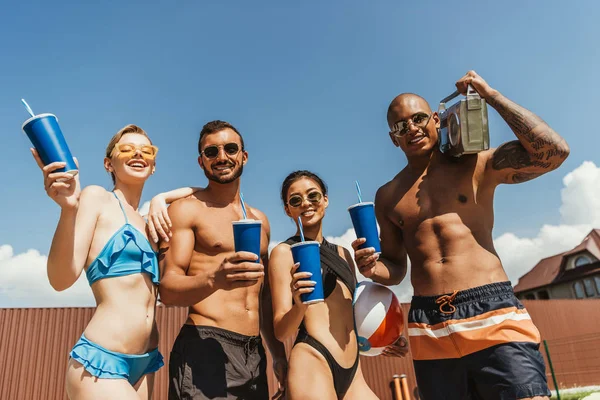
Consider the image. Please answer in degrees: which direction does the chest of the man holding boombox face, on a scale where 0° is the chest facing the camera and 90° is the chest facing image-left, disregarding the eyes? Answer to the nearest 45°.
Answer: approximately 0°

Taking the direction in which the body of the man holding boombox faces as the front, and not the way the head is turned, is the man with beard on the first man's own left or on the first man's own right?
on the first man's own right

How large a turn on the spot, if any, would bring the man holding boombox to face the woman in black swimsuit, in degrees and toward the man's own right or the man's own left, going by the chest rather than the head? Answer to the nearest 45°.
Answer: approximately 90° to the man's own right
